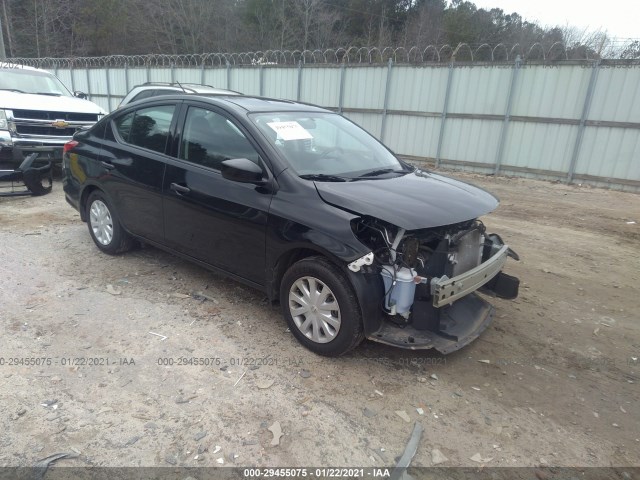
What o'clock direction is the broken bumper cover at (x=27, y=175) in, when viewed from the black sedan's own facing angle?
The broken bumper cover is roughly at 6 o'clock from the black sedan.

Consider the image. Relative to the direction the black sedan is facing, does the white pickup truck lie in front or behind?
behind

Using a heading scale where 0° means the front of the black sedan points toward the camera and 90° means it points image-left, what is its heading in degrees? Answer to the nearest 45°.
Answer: approximately 315°
